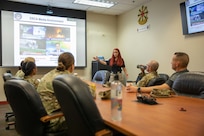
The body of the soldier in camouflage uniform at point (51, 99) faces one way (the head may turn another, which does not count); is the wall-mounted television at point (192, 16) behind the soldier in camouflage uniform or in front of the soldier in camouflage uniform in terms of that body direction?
in front

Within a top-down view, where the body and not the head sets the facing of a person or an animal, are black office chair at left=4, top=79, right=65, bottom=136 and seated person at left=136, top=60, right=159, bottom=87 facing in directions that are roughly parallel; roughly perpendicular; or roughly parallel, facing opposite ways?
roughly perpendicular

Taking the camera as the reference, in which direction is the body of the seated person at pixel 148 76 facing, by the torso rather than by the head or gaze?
to the viewer's left

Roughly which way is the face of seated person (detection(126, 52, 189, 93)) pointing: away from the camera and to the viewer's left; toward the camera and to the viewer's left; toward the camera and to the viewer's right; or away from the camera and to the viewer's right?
away from the camera and to the viewer's left

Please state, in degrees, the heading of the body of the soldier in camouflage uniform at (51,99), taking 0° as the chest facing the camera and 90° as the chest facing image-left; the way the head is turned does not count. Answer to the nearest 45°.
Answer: approximately 225°

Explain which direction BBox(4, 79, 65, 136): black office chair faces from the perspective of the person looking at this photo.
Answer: facing away from the viewer and to the right of the viewer

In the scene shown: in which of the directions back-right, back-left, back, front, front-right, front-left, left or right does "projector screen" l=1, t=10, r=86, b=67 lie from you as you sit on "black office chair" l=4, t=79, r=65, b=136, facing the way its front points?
front-left

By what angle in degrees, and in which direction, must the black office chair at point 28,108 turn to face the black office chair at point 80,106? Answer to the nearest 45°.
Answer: approximately 135° to its right
